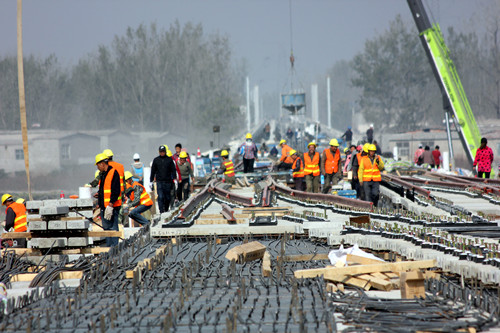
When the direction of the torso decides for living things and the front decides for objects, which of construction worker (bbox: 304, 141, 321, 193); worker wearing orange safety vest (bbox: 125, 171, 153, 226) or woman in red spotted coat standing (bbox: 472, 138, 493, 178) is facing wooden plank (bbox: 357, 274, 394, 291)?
the construction worker

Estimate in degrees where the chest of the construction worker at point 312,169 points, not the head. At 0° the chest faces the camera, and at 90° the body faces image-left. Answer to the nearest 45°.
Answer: approximately 0°

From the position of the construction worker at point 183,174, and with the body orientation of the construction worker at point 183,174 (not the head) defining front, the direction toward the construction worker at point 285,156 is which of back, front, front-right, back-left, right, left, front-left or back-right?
back-left

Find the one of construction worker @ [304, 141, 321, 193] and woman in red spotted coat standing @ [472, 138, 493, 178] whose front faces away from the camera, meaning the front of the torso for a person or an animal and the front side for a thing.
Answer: the woman in red spotted coat standing

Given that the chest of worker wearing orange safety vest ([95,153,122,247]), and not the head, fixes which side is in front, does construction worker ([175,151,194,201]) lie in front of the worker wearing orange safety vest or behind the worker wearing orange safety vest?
behind

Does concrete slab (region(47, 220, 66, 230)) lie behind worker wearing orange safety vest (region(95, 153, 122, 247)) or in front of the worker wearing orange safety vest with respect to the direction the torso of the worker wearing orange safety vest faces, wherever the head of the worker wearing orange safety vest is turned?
in front

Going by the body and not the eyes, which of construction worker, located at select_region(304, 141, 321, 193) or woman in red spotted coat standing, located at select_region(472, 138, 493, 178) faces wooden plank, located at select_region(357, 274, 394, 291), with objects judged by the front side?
the construction worker

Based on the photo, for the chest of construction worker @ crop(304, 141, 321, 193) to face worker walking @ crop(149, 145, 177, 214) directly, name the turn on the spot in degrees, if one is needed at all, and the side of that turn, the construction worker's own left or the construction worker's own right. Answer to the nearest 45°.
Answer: approximately 45° to the construction worker's own right
